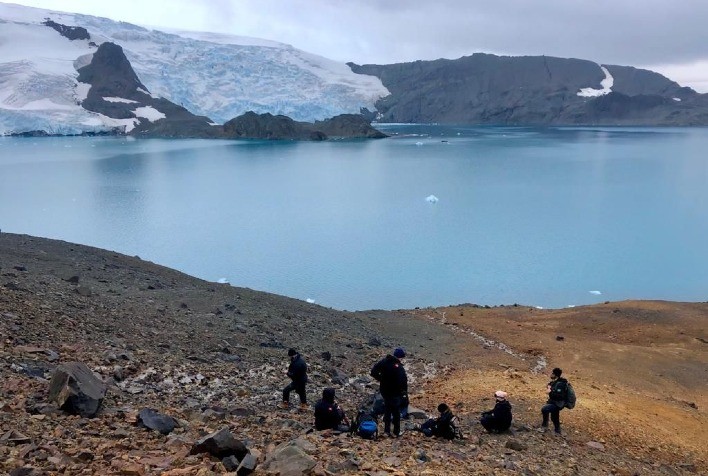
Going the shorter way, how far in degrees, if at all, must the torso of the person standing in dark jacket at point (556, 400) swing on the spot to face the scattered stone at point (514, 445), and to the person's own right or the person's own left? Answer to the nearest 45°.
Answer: approximately 90° to the person's own left

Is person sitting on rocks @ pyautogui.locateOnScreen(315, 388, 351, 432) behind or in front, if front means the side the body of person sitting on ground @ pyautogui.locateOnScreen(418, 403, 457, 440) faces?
in front

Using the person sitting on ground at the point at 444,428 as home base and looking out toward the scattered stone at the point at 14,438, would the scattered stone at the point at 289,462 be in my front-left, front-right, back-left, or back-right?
front-left

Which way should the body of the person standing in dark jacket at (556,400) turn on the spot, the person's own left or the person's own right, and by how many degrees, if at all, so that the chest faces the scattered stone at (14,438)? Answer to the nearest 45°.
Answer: approximately 45° to the person's own left

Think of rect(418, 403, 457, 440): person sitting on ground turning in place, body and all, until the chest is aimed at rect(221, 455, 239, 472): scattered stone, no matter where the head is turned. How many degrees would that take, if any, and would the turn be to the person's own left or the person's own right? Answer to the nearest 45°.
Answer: approximately 45° to the person's own left

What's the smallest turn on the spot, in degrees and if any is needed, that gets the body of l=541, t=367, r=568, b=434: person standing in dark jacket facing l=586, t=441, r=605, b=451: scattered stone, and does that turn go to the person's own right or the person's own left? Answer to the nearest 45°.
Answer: approximately 180°

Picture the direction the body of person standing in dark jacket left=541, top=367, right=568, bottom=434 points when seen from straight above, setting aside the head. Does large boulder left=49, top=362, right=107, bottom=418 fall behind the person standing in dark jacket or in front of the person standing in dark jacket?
in front

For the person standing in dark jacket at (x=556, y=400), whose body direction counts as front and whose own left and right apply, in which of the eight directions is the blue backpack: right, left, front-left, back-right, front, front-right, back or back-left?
front-left

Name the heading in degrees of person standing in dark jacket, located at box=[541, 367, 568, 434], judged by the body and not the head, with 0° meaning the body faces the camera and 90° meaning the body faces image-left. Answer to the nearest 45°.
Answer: approximately 90°
